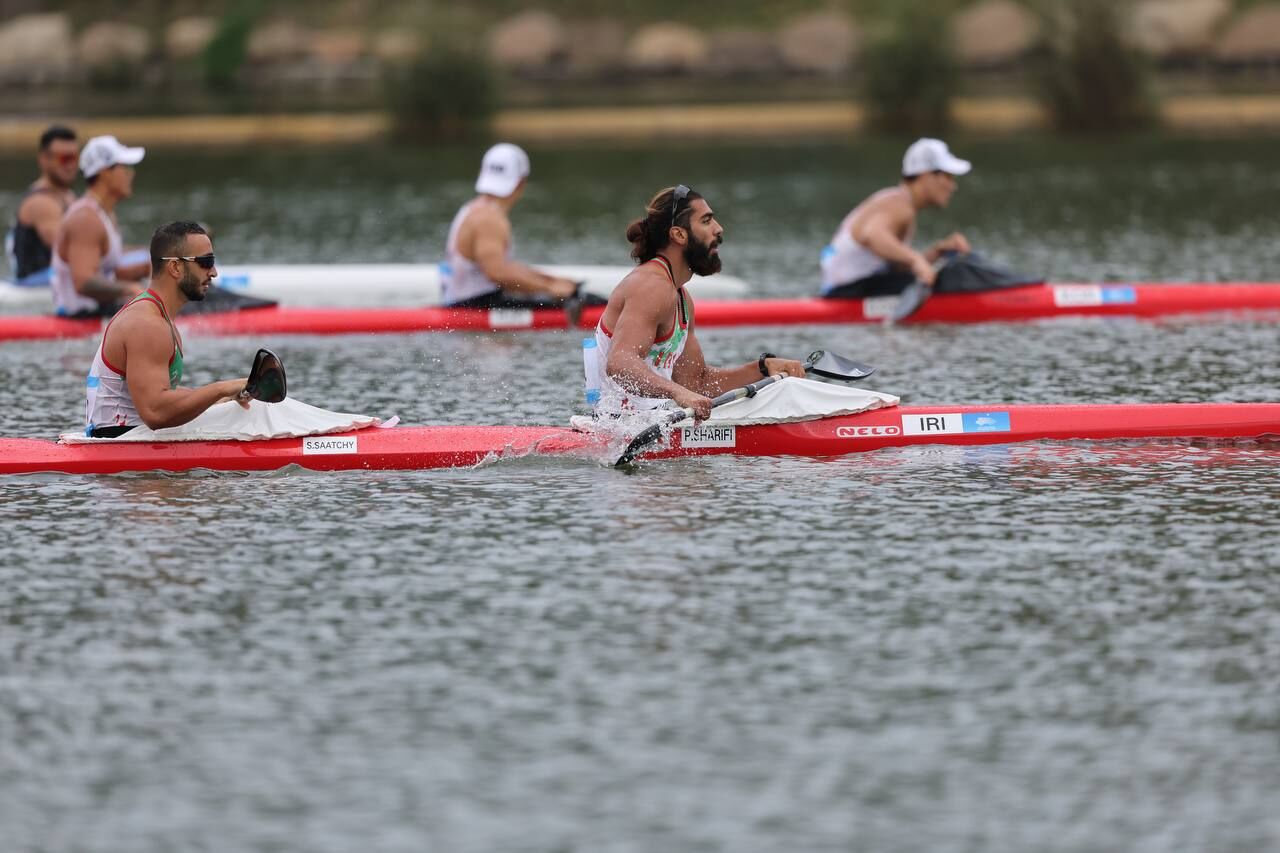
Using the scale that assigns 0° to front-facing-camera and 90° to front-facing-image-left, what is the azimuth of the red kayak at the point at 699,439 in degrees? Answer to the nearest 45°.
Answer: approximately 270°

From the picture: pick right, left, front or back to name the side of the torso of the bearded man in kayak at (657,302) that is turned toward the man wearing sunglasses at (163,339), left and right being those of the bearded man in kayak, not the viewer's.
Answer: back

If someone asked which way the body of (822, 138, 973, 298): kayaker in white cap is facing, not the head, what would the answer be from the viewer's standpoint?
to the viewer's right

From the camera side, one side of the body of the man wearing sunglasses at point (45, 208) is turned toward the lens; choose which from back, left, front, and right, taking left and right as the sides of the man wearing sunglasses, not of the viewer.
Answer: right

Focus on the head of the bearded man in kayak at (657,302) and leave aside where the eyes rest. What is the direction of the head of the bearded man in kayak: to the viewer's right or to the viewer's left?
to the viewer's right

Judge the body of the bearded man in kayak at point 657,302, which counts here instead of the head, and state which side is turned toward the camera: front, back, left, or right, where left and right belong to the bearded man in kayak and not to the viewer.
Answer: right

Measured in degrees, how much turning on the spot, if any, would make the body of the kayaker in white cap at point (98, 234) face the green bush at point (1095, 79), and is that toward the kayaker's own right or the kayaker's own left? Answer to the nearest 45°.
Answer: approximately 45° to the kayaker's own left

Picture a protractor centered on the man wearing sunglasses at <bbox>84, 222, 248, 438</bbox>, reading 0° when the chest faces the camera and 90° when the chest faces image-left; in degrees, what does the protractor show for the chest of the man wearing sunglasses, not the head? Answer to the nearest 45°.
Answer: approximately 270°

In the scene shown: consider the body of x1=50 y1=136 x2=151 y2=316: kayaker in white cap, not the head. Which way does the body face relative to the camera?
to the viewer's right
